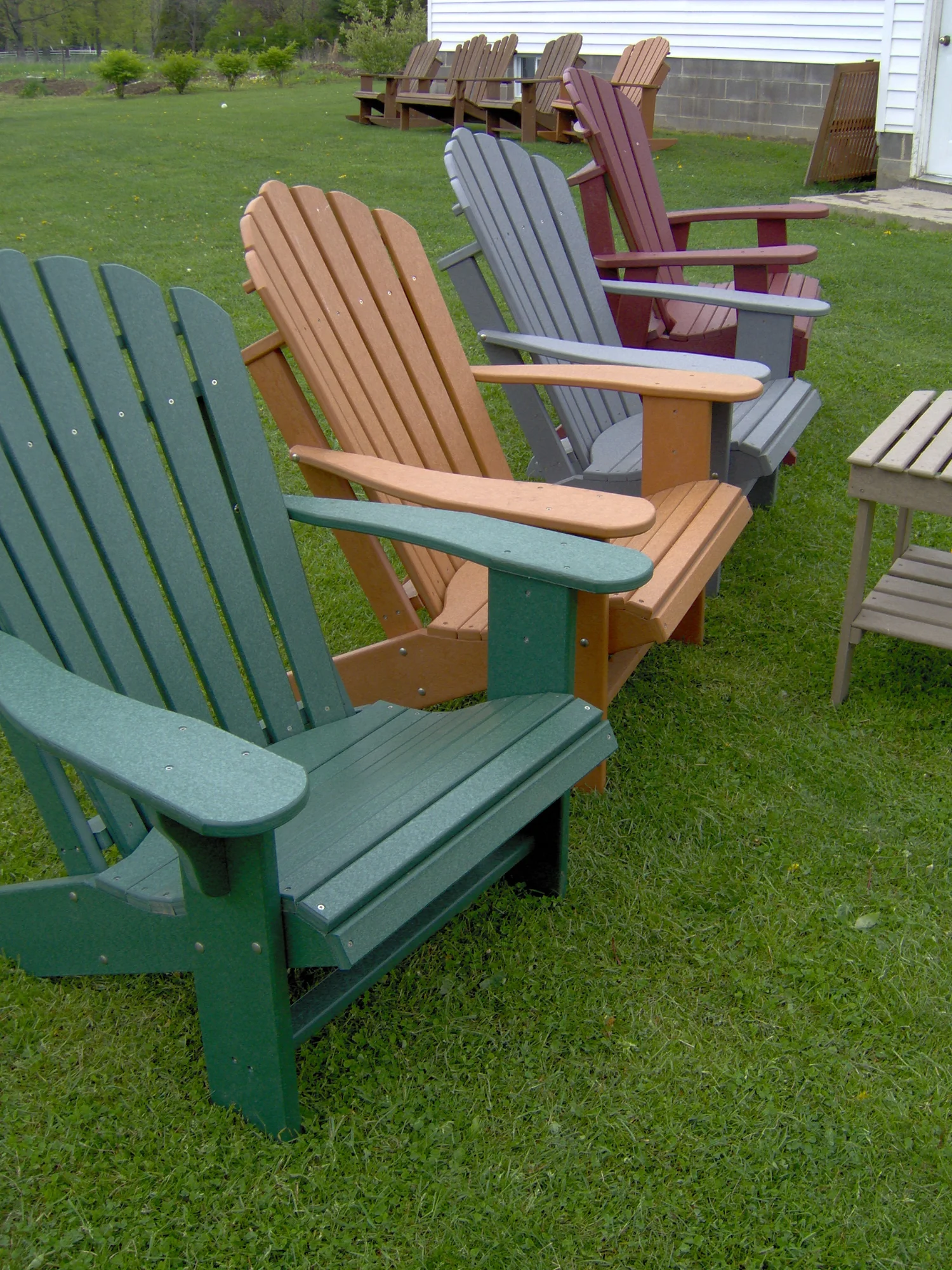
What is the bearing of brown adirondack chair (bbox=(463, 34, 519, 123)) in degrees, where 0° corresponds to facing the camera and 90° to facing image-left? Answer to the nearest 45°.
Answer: approximately 45°

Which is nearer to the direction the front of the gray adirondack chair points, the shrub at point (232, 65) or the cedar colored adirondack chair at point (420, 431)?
the cedar colored adirondack chair

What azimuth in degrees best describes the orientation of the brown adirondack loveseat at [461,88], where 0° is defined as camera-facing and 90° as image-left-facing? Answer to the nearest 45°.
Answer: approximately 45°

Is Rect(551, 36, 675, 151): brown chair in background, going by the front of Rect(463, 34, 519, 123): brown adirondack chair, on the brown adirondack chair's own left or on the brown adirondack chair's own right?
on the brown adirondack chair's own left

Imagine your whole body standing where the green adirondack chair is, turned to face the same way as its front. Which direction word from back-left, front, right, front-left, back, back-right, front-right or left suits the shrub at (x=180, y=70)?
back-left

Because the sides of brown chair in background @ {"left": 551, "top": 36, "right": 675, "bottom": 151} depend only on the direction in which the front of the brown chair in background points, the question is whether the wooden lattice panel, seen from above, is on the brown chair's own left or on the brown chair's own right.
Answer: on the brown chair's own left

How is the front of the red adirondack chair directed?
to the viewer's right

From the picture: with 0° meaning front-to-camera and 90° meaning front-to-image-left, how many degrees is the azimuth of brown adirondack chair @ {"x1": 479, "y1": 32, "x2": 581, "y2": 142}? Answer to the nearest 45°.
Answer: approximately 45°

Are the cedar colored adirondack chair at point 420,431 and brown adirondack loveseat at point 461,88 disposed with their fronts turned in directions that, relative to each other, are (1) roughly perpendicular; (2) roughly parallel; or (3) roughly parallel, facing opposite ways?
roughly perpendicular

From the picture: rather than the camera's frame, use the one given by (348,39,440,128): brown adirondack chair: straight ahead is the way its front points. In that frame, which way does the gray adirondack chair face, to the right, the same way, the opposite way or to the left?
to the left

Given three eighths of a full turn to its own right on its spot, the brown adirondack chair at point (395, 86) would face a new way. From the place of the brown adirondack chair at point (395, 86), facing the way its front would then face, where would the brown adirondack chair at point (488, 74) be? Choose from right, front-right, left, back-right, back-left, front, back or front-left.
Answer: back-right

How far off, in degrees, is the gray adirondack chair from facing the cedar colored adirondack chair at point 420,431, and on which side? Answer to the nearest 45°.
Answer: approximately 45° to its right

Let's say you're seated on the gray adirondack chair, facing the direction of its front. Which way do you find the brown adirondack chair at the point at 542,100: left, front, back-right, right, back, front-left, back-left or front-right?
back-left

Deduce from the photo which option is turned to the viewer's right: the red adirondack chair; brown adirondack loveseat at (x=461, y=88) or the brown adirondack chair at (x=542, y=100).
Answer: the red adirondack chair
